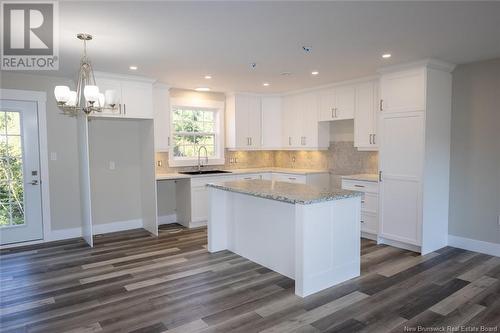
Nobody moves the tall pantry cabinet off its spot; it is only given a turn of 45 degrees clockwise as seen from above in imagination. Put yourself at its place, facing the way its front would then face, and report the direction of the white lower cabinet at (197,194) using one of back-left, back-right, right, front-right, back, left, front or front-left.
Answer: front

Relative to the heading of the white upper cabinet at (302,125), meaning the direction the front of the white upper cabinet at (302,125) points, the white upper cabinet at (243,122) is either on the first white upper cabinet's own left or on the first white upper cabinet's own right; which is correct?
on the first white upper cabinet's own right

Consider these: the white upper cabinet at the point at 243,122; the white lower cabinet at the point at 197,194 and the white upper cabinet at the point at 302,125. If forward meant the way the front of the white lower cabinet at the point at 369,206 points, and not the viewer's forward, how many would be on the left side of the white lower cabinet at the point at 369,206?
0

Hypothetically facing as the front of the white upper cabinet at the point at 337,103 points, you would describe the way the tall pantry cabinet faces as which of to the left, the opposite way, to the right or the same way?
the same way

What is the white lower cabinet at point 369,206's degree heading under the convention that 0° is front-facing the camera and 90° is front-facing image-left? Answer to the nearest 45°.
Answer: approximately 45°

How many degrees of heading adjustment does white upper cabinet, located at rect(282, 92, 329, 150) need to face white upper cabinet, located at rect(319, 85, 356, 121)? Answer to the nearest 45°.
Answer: approximately 90° to its left

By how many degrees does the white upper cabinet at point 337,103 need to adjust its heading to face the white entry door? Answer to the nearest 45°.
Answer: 0° — it already faces it

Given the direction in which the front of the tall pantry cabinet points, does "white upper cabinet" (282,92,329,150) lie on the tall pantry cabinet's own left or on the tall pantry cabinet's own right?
on the tall pantry cabinet's own right

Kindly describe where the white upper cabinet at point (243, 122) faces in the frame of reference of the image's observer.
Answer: facing the viewer and to the right of the viewer

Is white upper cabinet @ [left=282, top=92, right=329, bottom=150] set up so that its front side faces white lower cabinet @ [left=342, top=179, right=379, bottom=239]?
no

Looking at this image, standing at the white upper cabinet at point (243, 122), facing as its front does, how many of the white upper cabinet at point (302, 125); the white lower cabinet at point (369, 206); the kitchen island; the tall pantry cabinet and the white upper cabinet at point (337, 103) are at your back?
0

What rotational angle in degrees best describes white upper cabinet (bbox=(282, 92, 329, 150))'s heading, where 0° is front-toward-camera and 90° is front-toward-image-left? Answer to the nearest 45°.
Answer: approximately 45°

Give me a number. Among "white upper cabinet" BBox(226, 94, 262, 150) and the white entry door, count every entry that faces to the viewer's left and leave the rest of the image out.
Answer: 0

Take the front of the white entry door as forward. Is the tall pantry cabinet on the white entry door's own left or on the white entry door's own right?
on the white entry door's own left

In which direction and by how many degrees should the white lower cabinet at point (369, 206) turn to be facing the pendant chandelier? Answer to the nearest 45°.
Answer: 0° — it already faces it

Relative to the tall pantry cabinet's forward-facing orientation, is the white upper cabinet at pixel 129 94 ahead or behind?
ahead
